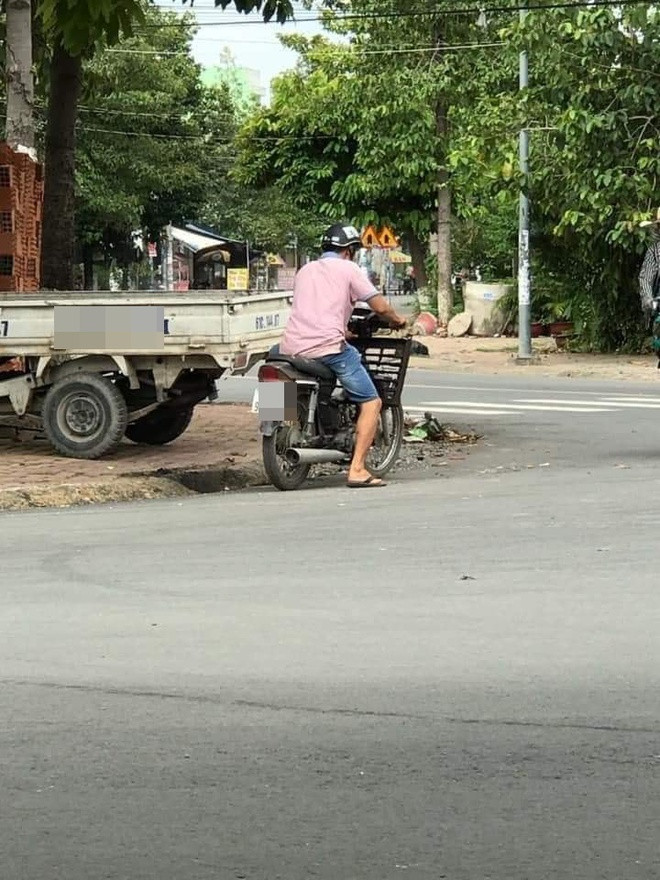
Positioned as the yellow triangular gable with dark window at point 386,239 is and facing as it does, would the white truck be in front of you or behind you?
in front

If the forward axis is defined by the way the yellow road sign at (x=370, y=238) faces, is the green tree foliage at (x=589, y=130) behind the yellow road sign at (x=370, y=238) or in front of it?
in front

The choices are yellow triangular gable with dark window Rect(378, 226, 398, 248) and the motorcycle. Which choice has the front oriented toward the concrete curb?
the yellow triangular gable with dark window

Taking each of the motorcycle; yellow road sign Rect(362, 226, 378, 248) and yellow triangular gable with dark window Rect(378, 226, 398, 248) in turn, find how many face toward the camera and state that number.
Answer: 2

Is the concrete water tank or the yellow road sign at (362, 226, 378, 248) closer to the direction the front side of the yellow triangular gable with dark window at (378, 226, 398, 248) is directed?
the concrete water tank

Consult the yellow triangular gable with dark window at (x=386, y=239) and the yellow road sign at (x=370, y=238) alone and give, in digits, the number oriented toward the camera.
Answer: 2

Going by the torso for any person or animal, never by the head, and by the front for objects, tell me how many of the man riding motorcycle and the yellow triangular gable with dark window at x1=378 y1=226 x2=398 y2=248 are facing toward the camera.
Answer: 1

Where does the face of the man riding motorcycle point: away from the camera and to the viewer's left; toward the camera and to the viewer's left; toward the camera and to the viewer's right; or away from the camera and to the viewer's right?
away from the camera and to the viewer's right

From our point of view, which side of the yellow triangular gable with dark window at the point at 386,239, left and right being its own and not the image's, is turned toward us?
front

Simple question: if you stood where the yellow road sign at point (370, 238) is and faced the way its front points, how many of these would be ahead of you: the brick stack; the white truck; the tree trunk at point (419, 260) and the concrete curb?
3

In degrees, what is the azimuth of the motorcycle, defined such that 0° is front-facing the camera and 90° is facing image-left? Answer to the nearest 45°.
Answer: approximately 225°

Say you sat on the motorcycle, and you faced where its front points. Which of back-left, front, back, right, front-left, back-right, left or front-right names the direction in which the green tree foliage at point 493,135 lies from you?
front-left

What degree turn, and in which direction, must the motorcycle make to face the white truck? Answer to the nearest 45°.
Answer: approximately 90° to its left

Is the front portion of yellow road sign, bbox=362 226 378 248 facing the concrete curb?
yes

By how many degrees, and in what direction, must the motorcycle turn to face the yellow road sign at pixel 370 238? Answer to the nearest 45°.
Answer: approximately 45° to its left

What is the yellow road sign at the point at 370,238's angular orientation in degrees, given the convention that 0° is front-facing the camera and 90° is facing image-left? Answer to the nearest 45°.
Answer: approximately 0°

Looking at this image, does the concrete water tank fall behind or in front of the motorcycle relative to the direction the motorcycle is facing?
in front

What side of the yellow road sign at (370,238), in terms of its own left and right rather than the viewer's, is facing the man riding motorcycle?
front

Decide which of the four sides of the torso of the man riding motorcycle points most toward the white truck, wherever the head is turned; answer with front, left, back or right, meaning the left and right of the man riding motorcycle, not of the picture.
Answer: left
